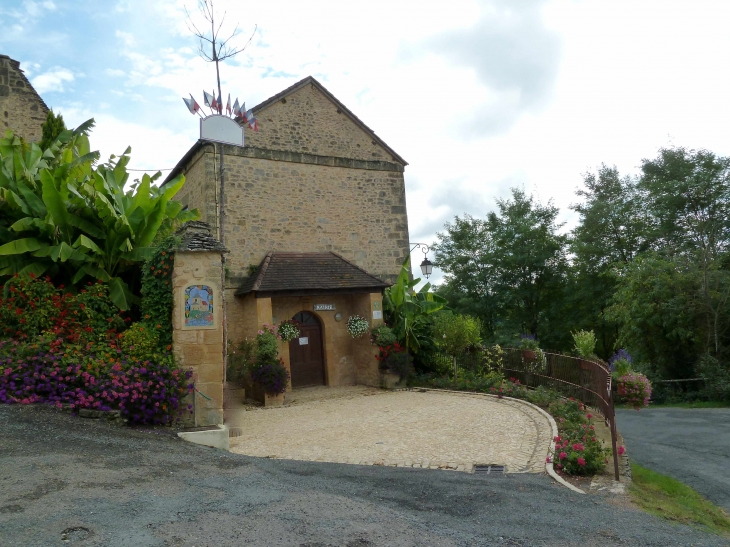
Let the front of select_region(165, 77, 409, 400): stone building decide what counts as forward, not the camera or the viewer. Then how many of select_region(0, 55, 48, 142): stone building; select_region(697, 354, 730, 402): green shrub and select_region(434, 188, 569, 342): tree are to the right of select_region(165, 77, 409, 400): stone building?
1

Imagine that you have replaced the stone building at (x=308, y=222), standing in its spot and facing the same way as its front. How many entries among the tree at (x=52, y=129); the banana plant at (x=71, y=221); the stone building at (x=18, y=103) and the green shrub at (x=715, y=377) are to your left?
1

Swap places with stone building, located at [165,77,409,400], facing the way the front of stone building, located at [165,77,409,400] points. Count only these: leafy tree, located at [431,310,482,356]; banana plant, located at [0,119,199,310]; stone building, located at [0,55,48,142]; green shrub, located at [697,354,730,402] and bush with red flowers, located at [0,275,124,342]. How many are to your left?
2

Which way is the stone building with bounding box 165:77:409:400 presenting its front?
toward the camera

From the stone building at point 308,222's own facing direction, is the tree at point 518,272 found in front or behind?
behind

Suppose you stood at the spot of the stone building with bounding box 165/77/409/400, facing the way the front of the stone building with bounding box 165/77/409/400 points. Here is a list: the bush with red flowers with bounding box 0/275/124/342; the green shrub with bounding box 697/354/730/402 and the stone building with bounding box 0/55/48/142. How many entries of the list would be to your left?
1

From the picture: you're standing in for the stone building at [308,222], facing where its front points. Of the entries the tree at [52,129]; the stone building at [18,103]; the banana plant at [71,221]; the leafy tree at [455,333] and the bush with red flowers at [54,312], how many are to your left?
1

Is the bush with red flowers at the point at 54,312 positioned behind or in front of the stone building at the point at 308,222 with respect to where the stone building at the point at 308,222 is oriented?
in front

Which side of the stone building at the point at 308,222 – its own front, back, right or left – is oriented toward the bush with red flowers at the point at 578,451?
front

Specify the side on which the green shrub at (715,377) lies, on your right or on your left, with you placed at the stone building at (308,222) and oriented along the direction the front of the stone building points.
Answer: on your left

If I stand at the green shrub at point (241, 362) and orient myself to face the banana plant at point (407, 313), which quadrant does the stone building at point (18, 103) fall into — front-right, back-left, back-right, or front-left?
back-left

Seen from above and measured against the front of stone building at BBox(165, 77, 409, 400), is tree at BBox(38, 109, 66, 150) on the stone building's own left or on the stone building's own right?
on the stone building's own right

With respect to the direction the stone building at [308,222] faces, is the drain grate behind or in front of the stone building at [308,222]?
in front

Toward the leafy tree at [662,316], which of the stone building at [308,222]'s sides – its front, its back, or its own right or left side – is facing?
left
